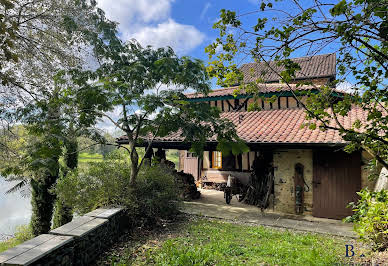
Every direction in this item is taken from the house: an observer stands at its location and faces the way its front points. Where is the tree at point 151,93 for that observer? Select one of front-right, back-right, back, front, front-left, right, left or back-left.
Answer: front-right

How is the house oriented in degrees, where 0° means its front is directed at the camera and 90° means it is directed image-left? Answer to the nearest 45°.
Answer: approximately 0°

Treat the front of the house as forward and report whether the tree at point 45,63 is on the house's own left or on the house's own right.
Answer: on the house's own right

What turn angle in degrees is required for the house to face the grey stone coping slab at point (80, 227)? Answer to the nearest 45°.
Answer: approximately 45° to its right

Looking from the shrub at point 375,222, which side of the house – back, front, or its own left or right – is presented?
front

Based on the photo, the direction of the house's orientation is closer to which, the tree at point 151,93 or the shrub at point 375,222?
the shrub

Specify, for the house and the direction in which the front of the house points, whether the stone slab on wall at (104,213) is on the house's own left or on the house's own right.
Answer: on the house's own right

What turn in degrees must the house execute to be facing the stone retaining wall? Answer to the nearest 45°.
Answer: approximately 45° to its right
